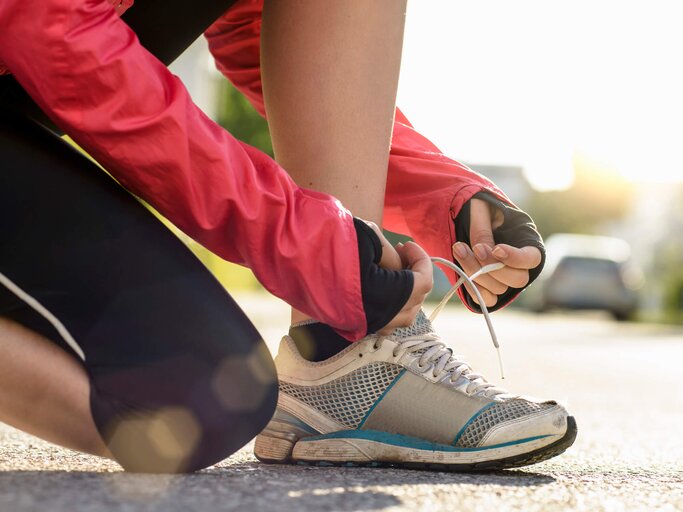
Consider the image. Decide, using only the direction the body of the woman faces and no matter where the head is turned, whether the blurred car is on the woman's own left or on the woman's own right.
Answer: on the woman's own left

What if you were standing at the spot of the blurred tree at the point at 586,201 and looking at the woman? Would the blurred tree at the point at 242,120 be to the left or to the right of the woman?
right

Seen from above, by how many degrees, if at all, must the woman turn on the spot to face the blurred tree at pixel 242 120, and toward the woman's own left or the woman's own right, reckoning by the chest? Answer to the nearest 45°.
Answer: approximately 90° to the woman's own left

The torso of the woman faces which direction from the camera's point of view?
to the viewer's right

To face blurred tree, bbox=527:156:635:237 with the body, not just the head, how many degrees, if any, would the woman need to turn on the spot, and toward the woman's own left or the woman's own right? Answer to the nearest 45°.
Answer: approximately 90° to the woman's own left
